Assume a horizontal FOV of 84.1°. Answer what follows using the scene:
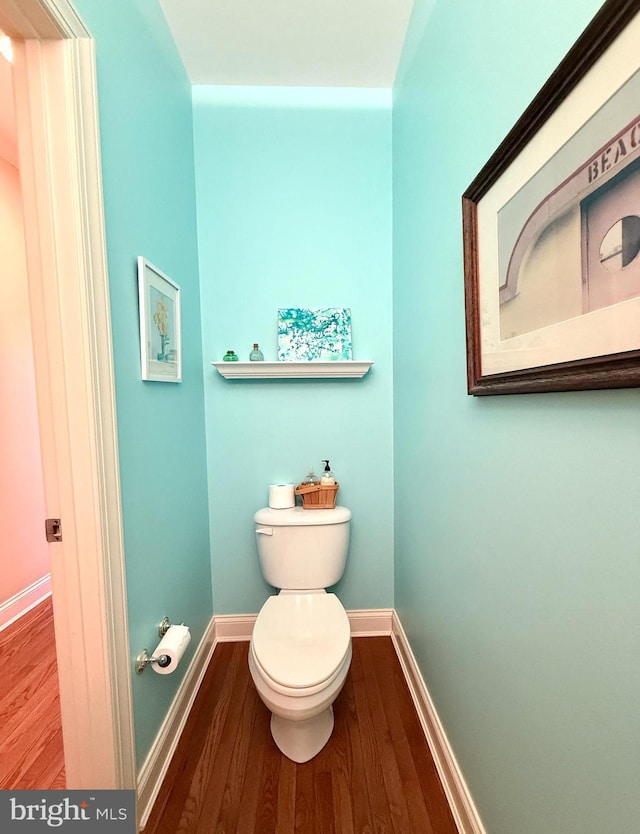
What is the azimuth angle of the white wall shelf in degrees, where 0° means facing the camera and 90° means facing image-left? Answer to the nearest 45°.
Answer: approximately 0°

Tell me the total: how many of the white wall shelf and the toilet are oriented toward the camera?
2
